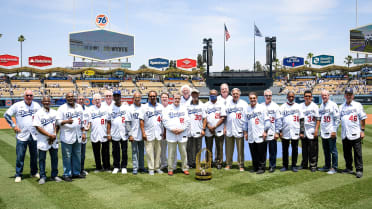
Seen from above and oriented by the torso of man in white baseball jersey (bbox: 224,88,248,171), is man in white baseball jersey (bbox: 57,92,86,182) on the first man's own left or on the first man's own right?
on the first man's own right

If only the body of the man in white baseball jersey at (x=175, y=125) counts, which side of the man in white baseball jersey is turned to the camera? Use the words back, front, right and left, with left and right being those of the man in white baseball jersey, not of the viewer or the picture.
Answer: front

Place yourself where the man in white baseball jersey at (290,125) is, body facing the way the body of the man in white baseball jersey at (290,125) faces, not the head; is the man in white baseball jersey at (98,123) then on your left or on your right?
on your right

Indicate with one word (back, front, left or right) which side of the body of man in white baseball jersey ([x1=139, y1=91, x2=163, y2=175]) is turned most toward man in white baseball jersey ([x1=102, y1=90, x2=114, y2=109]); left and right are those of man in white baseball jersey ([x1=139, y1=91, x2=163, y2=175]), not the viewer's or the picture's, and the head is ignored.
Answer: right

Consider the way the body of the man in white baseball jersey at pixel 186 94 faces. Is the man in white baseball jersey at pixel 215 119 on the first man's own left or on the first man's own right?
on the first man's own left

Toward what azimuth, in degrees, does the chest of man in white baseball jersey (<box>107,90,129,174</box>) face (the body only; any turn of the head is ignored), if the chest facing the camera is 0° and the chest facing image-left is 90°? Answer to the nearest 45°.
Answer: approximately 0°

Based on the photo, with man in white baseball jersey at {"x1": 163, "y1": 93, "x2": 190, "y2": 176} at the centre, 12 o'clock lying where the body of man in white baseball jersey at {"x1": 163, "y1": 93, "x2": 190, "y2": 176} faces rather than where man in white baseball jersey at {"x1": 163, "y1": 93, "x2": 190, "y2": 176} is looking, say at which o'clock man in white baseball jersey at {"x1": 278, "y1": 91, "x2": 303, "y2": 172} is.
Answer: man in white baseball jersey at {"x1": 278, "y1": 91, "x2": 303, "y2": 172} is roughly at 9 o'clock from man in white baseball jersey at {"x1": 163, "y1": 93, "x2": 190, "y2": 176}.

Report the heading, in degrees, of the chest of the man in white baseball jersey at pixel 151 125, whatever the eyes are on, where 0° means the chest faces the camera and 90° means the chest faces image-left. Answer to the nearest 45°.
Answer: approximately 0°

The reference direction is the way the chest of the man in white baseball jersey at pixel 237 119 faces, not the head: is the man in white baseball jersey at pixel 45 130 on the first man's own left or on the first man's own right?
on the first man's own right

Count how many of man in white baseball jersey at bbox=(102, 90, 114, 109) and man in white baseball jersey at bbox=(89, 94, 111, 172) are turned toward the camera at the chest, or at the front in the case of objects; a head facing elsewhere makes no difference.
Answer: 2

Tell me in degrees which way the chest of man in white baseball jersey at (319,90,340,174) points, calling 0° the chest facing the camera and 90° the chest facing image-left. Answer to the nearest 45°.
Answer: approximately 45°
